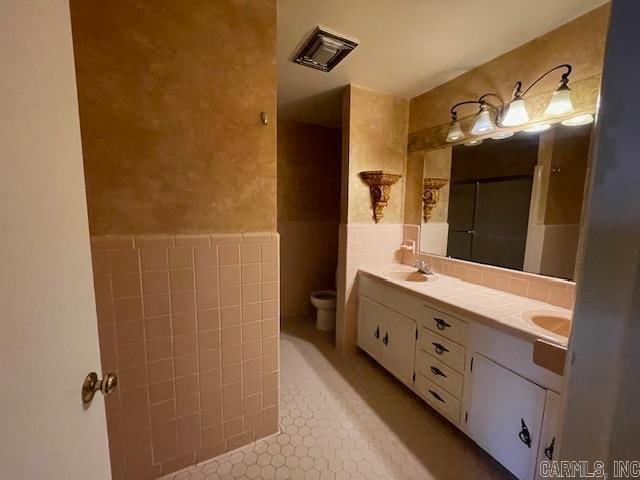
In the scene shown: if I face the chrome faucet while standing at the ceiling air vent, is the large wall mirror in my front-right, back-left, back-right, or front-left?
front-right

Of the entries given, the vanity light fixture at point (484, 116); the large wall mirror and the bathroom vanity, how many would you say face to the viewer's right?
0

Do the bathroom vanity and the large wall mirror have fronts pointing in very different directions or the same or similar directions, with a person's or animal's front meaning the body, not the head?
same or similar directions

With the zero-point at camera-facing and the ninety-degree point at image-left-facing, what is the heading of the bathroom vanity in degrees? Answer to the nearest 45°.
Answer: approximately 45°

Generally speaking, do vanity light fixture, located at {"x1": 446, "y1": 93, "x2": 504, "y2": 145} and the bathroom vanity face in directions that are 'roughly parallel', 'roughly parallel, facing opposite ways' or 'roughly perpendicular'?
roughly parallel

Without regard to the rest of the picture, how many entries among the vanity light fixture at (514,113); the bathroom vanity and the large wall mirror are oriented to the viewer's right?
0

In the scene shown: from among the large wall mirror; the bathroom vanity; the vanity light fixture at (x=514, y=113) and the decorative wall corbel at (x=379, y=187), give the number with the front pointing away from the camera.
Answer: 0

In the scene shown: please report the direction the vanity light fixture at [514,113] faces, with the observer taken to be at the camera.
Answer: facing the viewer and to the left of the viewer

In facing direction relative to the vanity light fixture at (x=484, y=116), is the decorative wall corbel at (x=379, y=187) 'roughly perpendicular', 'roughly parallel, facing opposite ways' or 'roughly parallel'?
roughly perpendicular

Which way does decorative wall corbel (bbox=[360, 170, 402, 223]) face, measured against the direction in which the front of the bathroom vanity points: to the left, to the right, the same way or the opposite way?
to the left

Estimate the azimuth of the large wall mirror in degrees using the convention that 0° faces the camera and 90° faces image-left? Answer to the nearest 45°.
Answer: approximately 45°

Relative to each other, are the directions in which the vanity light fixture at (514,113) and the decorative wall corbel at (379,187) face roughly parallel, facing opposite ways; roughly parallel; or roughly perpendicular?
roughly perpendicular

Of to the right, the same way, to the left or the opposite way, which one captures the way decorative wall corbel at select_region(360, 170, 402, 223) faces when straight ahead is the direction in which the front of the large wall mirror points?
to the left

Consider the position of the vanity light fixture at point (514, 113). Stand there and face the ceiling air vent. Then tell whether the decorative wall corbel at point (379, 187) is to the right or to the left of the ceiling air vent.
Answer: right

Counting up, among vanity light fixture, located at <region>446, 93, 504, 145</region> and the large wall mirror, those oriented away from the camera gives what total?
0

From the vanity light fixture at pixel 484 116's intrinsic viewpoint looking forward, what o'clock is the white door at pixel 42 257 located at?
The white door is roughly at 11 o'clock from the vanity light fixture.
